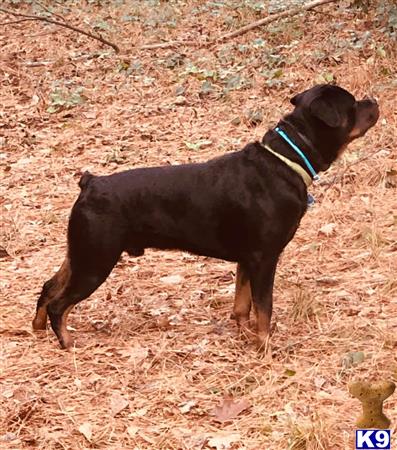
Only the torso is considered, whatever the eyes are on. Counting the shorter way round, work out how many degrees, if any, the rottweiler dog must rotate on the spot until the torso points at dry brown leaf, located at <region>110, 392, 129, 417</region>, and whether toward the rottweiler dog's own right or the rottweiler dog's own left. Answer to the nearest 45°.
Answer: approximately 135° to the rottweiler dog's own right

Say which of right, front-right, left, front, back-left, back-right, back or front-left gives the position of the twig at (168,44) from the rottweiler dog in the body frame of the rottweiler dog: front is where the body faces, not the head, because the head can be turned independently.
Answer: left

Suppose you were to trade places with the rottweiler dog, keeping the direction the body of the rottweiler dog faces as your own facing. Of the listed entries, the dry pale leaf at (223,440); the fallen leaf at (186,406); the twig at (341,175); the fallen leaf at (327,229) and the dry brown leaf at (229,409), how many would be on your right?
3

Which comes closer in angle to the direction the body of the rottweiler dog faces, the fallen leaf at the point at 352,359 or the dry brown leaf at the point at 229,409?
the fallen leaf

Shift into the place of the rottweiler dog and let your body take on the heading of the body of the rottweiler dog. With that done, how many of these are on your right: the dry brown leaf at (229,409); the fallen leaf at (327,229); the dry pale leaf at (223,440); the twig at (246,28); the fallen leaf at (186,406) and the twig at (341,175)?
3

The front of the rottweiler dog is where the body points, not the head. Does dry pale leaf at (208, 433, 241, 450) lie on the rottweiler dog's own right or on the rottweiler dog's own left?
on the rottweiler dog's own right

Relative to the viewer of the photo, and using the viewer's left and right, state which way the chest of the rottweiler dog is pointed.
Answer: facing to the right of the viewer

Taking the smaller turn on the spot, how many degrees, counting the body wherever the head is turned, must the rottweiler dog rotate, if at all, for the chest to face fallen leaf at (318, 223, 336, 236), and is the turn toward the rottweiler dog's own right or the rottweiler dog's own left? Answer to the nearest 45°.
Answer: approximately 45° to the rottweiler dog's own left

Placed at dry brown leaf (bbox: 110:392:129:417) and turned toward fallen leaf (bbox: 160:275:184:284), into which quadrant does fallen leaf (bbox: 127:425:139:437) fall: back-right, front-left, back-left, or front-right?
back-right

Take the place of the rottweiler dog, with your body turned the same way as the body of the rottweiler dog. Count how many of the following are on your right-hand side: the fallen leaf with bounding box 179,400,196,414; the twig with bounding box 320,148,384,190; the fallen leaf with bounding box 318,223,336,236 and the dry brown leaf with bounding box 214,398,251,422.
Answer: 2

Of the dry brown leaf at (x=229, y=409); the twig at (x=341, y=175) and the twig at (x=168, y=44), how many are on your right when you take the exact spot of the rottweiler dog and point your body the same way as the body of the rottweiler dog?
1

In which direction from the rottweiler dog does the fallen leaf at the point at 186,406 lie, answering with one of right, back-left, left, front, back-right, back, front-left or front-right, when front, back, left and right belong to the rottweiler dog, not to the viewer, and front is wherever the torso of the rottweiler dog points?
right

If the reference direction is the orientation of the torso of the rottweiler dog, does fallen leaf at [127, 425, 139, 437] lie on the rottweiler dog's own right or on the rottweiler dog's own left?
on the rottweiler dog's own right
